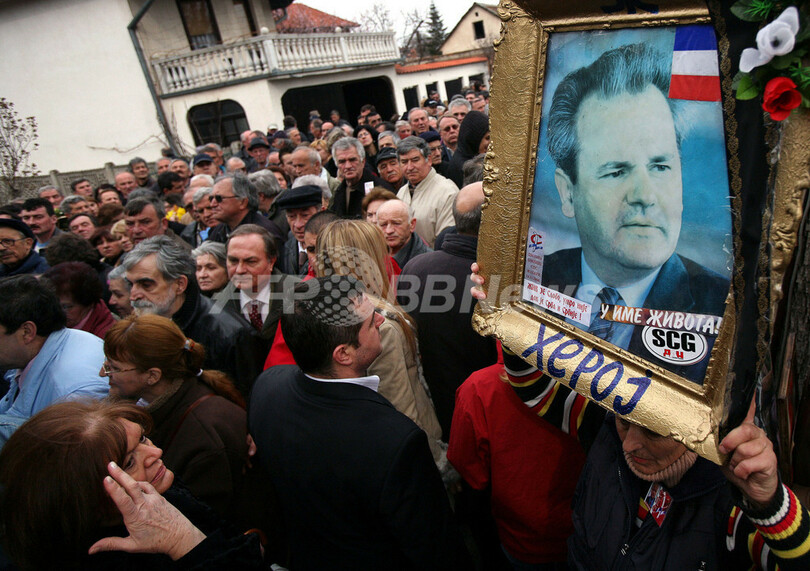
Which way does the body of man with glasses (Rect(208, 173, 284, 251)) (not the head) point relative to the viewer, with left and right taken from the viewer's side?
facing the viewer and to the left of the viewer

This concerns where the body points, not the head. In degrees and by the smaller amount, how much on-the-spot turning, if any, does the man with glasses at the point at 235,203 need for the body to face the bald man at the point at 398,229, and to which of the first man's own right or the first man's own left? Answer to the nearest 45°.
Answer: approximately 90° to the first man's own left

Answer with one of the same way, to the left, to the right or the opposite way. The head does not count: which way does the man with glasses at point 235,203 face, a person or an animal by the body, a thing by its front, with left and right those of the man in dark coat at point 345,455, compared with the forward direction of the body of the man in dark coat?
the opposite way

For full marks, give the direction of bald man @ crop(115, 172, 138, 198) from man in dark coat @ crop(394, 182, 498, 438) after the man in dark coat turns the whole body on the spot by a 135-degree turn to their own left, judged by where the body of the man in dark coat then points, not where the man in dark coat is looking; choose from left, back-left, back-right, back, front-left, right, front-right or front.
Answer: front-right

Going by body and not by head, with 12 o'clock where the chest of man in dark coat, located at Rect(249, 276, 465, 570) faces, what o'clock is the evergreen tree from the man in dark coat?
The evergreen tree is roughly at 11 o'clock from the man in dark coat.

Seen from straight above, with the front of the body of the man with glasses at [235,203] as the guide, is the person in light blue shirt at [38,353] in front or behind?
in front
